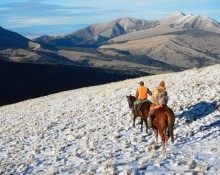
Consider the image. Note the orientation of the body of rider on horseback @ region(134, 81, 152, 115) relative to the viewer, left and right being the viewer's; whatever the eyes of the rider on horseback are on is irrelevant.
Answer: facing away from the viewer and to the left of the viewer

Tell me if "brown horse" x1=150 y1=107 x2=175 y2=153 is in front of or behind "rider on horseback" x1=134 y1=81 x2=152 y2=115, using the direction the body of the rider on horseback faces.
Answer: behind
